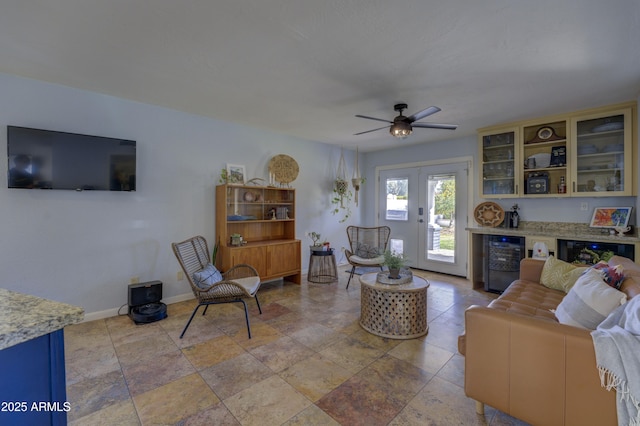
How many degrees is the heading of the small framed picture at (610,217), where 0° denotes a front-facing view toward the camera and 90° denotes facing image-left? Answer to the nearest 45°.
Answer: approximately 0°

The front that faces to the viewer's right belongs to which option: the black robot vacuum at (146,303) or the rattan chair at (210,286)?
the rattan chair

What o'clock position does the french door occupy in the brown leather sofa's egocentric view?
The french door is roughly at 2 o'clock from the brown leather sofa.

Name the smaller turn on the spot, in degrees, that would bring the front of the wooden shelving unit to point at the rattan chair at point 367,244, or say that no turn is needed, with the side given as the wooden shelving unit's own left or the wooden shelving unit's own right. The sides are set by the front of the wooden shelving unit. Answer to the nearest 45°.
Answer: approximately 45° to the wooden shelving unit's own left

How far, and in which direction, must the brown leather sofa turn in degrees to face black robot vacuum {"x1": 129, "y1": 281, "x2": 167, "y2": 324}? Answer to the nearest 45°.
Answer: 0° — it already faces it

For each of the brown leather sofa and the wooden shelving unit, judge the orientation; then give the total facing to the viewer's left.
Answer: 1

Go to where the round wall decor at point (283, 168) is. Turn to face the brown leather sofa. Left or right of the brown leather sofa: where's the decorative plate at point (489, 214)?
left

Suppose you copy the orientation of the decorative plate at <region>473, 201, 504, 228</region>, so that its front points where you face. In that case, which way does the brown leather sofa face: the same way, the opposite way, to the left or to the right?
to the right

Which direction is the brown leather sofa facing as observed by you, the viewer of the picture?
facing to the left of the viewer

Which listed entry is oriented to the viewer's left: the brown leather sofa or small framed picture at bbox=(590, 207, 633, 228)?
the brown leather sofa

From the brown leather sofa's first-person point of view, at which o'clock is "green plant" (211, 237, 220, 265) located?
The green plant is roughly at 12 o'clock from the brown leather sofa.

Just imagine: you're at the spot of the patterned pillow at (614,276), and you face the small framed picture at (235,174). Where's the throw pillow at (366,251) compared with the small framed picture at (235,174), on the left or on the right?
right
